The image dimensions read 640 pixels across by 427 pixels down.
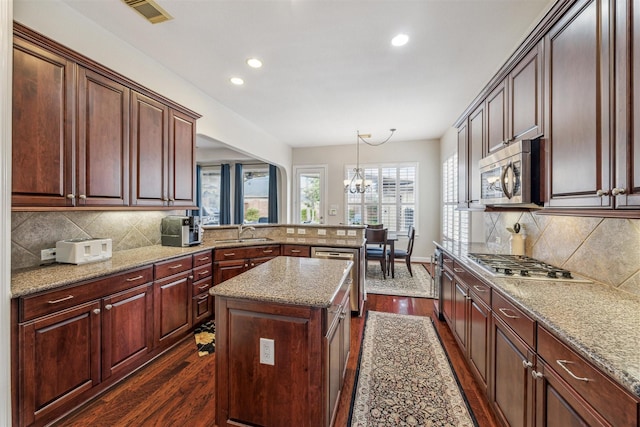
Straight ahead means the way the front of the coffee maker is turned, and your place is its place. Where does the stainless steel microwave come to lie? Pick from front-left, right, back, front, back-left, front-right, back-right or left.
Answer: front

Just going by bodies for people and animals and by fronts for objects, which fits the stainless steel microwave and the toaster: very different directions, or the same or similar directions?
very different directions

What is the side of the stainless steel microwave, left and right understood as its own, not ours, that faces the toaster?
front

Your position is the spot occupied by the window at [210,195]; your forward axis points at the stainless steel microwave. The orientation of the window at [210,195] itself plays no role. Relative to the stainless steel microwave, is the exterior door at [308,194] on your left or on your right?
left

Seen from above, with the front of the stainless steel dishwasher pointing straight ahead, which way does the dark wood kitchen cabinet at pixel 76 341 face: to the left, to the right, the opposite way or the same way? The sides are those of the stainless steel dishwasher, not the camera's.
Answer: to the left

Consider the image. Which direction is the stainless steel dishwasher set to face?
toward the camera

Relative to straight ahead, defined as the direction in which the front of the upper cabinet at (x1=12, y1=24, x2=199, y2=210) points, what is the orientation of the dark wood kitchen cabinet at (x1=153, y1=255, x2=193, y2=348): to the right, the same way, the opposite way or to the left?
the same way

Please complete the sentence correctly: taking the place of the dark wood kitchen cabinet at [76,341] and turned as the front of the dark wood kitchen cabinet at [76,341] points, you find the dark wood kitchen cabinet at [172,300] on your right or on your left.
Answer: on your left

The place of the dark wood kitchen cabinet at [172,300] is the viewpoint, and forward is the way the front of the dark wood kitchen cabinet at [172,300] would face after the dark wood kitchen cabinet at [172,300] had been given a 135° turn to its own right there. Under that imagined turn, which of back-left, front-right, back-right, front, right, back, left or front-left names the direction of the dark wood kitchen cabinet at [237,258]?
back-right

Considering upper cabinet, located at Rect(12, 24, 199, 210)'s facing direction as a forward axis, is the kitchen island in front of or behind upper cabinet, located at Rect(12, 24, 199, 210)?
in front

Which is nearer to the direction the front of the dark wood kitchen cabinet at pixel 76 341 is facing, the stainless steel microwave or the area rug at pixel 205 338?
the stainless steel microwave

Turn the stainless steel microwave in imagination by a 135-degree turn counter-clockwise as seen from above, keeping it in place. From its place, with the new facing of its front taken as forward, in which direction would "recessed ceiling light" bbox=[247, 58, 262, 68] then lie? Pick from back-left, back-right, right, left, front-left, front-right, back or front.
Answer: back

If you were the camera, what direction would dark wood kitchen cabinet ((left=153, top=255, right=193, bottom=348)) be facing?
facing the viewer and to the right of the viewer

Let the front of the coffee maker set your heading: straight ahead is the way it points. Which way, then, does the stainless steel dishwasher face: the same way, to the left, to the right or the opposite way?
to the right

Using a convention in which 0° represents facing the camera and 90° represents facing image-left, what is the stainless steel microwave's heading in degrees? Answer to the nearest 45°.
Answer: approximately 45°

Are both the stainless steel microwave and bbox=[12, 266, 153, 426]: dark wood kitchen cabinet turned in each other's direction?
yes

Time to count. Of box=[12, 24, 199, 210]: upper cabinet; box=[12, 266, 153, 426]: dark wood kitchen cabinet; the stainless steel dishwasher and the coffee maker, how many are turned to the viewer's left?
0

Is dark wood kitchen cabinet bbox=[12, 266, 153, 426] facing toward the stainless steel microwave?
yes

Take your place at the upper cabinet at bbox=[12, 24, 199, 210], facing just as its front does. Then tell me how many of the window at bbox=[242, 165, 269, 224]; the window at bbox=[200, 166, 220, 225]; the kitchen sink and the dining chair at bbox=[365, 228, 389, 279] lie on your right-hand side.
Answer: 0

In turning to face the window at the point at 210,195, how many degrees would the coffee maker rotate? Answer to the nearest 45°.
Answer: approximately 135° to its left
